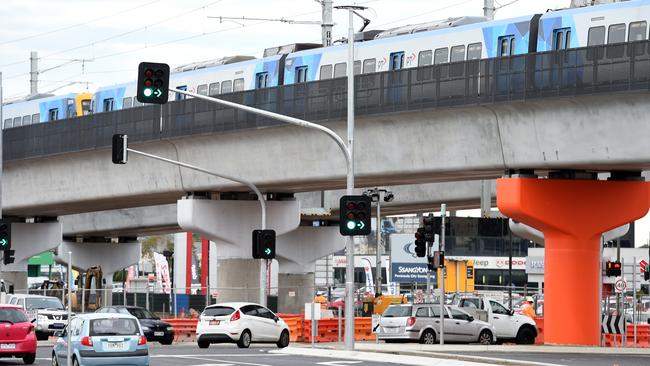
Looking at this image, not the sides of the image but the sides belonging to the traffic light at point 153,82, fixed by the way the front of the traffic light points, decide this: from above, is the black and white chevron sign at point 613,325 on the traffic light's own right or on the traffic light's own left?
on the traffic light's own left

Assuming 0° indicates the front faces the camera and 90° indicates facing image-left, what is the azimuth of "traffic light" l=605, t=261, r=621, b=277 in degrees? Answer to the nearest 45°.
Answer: approximately 0°

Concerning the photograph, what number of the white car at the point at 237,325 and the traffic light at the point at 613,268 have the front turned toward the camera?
1

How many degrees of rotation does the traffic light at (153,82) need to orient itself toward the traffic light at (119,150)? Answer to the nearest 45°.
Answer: approximately 180°

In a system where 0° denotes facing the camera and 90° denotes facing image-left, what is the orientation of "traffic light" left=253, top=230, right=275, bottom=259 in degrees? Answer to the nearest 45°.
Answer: approximately 0°

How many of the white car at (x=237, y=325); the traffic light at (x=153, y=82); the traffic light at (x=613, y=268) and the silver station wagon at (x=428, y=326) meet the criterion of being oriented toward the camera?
2

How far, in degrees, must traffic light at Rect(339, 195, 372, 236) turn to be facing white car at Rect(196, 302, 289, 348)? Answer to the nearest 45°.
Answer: approximately 135° to its right
